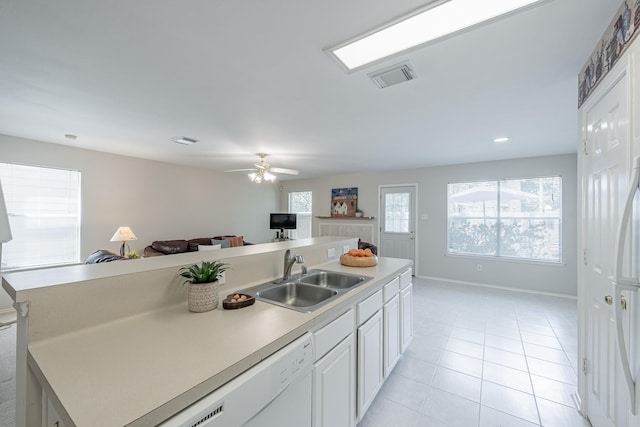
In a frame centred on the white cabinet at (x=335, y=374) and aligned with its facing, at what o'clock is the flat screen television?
The flat screen television is roughly at 7 o'clock from the white cabinet.

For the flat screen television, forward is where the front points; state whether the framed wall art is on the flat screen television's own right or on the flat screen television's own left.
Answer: on the flat screen television's own left

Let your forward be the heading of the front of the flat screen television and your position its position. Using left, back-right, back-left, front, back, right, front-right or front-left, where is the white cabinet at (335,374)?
front

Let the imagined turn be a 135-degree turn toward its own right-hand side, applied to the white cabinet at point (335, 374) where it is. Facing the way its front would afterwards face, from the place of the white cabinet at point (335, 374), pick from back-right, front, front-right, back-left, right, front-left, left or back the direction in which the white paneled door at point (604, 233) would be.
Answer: back

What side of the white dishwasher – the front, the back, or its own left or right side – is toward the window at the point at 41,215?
back

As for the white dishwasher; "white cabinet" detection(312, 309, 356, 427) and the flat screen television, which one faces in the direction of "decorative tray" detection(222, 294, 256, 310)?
the flat screen television

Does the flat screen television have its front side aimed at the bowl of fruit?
yes

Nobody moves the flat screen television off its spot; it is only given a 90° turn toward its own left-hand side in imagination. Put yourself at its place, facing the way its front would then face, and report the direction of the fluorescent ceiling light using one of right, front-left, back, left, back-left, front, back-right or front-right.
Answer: right

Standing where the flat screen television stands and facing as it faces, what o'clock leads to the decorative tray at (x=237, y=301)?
The decorative tray is roughly at 12 o'clock from the flat screen television.

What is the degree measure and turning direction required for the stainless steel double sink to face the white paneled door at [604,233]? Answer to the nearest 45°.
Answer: approximately 45° to its left

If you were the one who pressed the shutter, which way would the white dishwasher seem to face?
facing the viewer and to the right of the viewer

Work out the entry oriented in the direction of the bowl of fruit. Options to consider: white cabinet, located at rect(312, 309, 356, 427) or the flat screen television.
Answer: the flat screen television

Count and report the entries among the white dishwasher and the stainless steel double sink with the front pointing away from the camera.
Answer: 0

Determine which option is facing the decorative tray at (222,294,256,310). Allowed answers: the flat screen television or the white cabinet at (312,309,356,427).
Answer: the flat screen television

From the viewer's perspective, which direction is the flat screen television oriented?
toward the camera

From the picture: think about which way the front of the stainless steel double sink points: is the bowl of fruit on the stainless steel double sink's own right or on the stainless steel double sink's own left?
on the stainless steel double sink's own left

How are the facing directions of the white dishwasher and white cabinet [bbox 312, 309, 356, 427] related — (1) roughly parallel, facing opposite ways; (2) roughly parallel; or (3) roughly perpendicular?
roughly parallel
